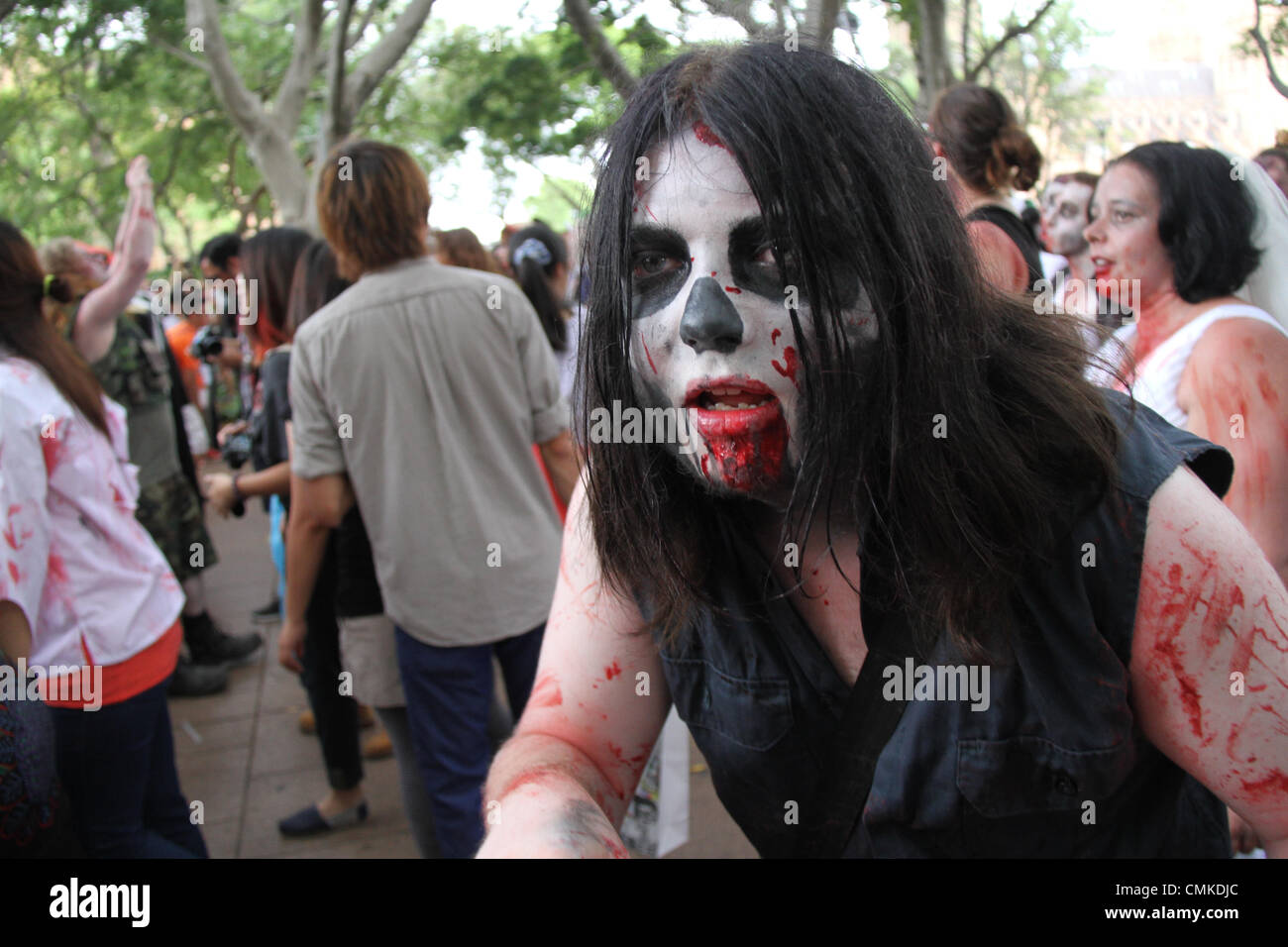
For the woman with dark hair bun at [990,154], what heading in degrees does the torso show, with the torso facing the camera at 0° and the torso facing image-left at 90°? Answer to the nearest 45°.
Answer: approximately 135°

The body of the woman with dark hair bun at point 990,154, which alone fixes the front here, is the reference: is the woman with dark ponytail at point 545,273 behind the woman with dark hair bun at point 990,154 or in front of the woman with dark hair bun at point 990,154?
in front

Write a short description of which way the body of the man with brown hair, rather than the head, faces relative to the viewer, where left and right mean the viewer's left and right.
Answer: facing away from the viewer

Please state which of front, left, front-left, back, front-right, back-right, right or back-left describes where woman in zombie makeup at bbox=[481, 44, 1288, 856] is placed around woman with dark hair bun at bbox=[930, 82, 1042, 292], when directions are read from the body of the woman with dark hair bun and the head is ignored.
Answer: back-left

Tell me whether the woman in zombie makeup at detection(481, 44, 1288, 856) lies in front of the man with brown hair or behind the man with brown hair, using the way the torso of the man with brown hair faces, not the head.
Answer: behind

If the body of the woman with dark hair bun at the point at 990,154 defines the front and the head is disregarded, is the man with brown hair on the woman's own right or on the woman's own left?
on the woman's own left

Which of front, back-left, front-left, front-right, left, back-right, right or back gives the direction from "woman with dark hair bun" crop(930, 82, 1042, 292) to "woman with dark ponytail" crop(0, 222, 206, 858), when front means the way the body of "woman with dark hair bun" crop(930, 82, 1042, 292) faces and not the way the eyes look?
left

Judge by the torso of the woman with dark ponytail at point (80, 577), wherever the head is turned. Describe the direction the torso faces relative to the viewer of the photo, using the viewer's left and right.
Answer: facing away from the viewer and to the left of the viewer

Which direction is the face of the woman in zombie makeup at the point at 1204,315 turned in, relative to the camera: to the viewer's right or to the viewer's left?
to the viewer's left
